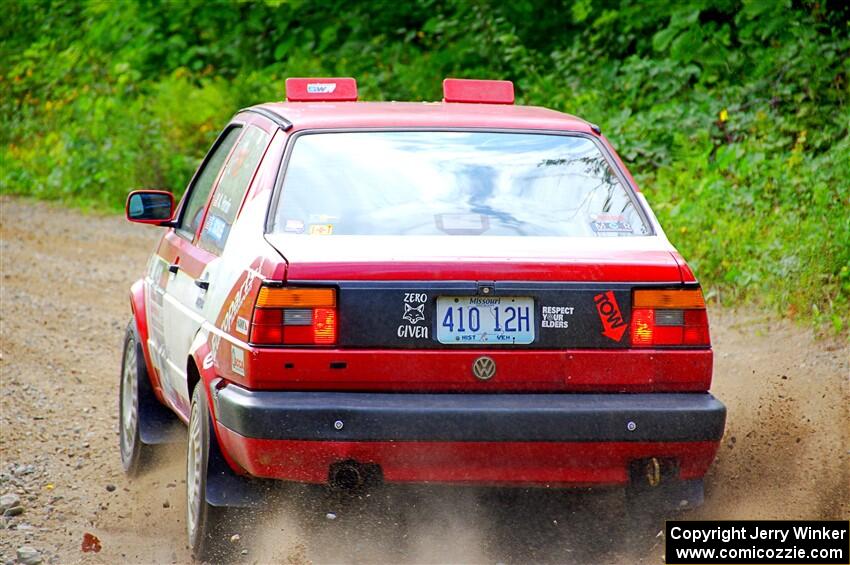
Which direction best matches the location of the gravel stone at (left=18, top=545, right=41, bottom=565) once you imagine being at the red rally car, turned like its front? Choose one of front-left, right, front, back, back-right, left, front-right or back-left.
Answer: left

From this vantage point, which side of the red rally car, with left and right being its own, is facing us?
back

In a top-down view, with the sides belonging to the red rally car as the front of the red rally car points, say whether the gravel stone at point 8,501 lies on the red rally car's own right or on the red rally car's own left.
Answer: on the red rally car's own left

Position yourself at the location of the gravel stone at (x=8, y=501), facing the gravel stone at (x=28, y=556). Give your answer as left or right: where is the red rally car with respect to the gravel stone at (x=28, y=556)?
left
